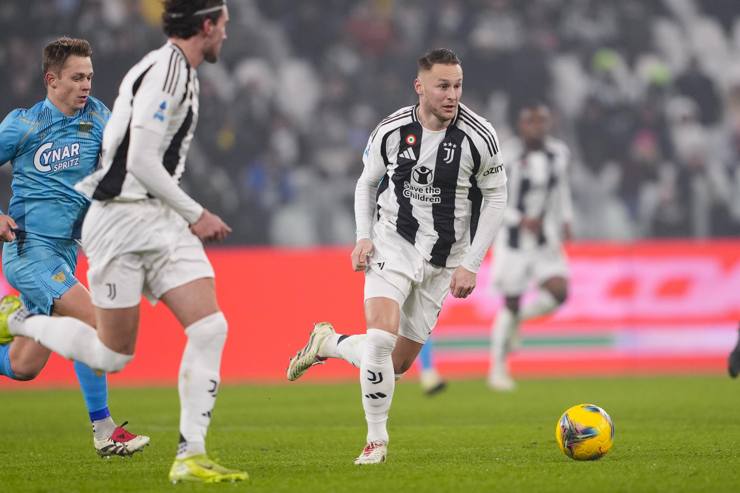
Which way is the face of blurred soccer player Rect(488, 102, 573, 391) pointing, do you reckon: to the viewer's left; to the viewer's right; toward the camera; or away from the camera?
toward the camera

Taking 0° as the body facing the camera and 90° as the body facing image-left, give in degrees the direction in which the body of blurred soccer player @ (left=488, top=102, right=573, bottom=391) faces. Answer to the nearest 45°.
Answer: approximately 0°

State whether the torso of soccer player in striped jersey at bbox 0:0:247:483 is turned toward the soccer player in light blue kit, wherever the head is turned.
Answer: no

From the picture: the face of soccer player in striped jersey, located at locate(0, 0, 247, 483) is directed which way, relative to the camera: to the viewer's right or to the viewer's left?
to the viewer's right

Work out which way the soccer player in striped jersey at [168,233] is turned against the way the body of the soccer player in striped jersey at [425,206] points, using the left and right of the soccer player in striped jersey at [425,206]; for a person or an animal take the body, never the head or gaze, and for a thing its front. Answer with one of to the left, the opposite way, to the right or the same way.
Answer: to the left

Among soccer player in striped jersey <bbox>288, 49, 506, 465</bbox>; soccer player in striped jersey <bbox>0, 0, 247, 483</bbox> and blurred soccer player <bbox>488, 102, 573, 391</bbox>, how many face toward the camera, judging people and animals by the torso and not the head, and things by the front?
2

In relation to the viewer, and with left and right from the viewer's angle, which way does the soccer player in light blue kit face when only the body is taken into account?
facing the viewer and to the right of the viewer

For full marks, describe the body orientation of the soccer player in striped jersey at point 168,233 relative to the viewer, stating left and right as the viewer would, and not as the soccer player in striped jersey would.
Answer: facing to the right of the viewer

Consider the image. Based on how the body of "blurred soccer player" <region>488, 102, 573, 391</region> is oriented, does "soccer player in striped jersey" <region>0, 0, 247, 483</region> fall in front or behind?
in front

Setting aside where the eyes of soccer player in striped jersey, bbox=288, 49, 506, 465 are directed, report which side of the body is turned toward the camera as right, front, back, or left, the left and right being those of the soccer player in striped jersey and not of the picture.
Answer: front

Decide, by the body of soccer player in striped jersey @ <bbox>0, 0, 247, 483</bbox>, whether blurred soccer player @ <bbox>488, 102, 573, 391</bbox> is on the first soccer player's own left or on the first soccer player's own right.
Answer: on the first soccer player's own left

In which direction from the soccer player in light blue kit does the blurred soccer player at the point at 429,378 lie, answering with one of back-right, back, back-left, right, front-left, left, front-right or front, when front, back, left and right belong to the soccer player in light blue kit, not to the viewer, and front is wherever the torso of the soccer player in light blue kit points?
left

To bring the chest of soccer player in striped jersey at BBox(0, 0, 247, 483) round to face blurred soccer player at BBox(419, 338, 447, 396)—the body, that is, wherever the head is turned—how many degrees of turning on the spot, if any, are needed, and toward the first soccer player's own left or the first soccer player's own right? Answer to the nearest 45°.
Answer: approximately 45° to the first soccer player's own left

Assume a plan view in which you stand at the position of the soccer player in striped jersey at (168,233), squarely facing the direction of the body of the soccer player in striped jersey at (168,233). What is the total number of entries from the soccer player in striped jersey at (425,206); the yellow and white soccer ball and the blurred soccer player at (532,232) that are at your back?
0

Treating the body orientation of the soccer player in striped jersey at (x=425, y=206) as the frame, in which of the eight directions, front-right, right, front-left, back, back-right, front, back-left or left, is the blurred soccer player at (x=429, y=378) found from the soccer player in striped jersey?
back

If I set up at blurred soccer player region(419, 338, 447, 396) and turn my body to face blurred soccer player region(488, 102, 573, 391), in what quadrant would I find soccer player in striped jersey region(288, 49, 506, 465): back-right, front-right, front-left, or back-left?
back-right

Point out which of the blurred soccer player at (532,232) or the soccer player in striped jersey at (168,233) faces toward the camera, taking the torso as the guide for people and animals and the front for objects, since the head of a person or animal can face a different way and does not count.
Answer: the blurred soccer player

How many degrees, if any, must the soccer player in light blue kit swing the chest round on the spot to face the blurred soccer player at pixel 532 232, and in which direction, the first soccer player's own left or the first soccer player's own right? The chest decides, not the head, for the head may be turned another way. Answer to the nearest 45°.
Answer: approximately 90° to the first soccer player's own left
